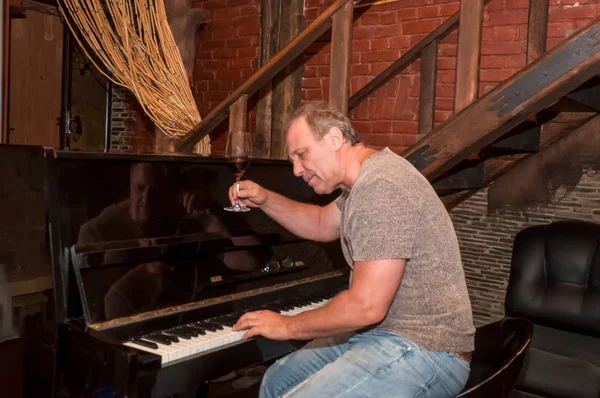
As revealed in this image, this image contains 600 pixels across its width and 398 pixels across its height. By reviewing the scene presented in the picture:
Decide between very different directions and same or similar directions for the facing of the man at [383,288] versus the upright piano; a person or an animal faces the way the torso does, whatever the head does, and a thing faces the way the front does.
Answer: very different directions

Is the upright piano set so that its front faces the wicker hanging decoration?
no

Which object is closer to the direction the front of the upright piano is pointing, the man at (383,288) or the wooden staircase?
the man

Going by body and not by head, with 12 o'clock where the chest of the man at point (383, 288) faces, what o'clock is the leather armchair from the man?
The leather armchair is roughly at 4 o'clock from the man.

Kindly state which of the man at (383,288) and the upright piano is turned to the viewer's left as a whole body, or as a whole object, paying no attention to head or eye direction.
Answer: the man

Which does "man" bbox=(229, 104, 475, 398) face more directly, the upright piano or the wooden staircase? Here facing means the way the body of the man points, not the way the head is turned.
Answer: the upright piano

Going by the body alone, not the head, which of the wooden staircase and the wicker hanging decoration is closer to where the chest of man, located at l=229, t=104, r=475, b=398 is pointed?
the wicker hanging decoration

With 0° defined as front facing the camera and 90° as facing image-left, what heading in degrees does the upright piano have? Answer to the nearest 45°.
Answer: approximately 315°

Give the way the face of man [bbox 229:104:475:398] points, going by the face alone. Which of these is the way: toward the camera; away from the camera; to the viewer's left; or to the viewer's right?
to the viewer's left

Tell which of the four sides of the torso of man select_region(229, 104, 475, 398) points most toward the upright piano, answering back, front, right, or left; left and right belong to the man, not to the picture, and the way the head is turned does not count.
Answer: front

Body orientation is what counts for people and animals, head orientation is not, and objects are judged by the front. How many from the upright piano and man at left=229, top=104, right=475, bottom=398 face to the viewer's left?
1

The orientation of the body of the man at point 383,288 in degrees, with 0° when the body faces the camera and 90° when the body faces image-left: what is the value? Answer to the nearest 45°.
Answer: approximately 90°
